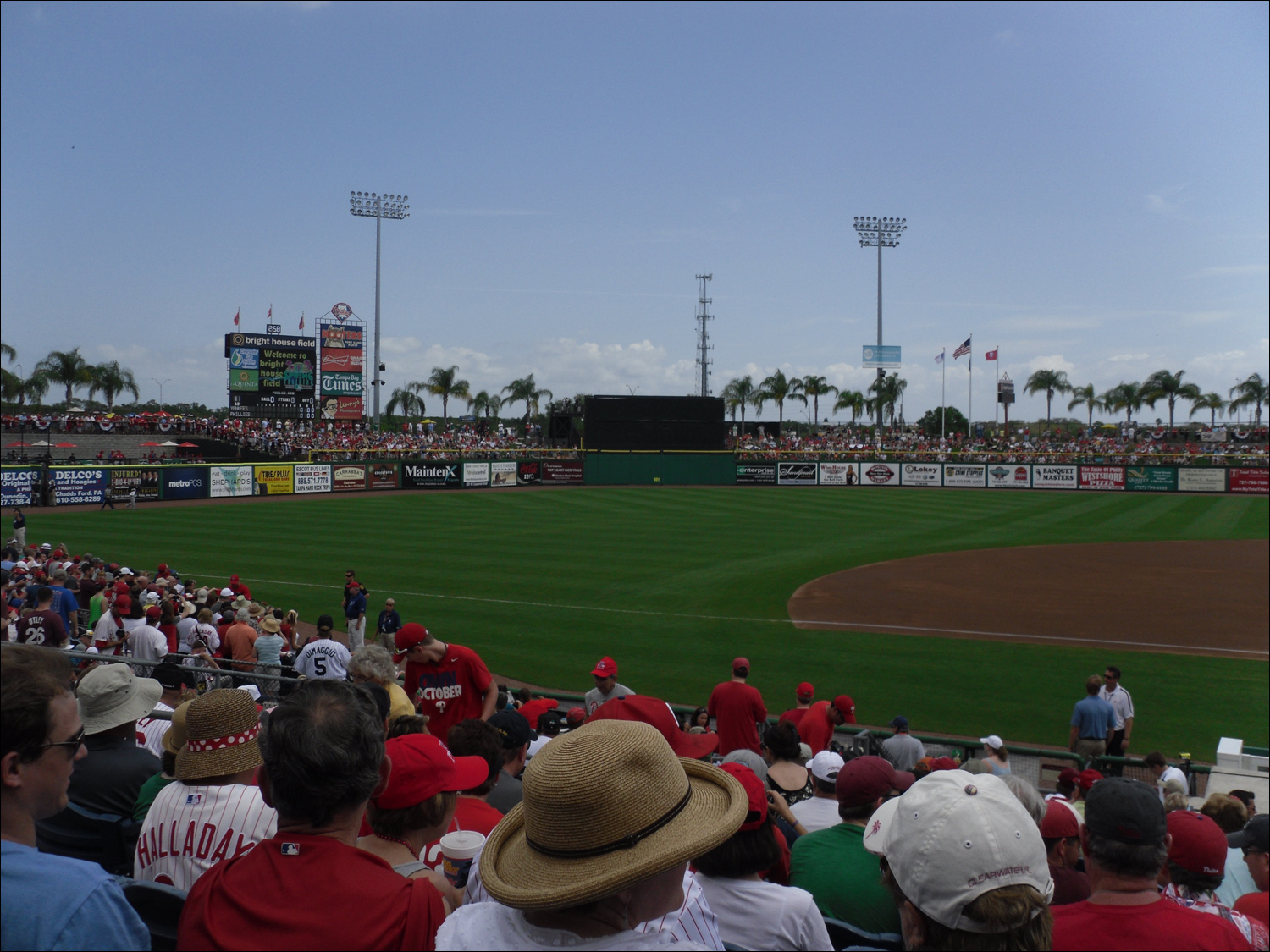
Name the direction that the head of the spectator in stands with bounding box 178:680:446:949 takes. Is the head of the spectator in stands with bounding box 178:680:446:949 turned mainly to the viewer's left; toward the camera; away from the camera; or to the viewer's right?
away from the camera

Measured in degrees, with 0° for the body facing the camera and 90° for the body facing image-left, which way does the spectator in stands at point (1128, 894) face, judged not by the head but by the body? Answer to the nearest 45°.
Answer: approximately 180°

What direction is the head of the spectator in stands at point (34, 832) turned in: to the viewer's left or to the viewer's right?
to the viewer's right

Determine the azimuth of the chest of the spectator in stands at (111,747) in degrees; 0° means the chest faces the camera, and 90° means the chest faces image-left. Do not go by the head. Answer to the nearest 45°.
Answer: approximately 225°

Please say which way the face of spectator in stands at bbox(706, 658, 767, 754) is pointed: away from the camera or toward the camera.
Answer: away from the camera

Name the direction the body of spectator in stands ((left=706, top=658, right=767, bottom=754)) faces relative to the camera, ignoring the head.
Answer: away from the camera

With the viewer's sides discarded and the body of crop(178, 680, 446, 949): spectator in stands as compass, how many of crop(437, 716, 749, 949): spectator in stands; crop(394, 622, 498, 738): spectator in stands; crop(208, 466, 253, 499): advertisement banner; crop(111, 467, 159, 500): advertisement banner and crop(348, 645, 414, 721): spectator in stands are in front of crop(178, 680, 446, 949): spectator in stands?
4

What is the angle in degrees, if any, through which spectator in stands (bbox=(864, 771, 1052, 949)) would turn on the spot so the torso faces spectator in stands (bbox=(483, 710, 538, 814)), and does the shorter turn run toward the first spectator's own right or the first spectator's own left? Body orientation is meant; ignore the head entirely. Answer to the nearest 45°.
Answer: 0° — they already face them
